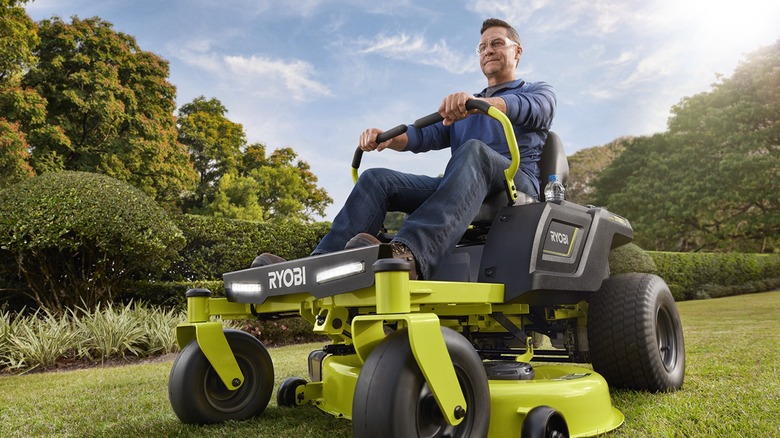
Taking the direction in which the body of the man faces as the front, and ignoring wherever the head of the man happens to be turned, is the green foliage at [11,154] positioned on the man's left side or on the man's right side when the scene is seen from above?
on the man's right side

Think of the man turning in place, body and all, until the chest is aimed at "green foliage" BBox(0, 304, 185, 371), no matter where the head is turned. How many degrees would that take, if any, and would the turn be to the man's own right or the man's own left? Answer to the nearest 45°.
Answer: approximately 90° to the man's own right

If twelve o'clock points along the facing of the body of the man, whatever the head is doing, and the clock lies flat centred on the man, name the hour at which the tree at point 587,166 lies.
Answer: The tree is roughly at 5 o'clock from the man.

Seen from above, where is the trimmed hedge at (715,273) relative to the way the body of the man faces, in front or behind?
behind

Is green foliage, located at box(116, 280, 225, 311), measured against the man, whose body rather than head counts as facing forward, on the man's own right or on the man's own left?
on the man's own right

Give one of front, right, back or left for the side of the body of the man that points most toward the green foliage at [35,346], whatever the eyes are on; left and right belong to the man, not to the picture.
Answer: right

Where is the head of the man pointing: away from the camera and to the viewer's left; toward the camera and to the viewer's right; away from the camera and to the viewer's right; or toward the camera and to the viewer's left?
toward the camera and to the viewer's left

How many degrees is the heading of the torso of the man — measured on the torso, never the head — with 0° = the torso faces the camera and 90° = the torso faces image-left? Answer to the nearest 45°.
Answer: approximately 45°

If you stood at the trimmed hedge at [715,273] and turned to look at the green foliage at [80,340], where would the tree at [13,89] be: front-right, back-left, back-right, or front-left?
front-right

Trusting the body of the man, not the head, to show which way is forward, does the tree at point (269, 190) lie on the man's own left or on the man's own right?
on the man's own right
